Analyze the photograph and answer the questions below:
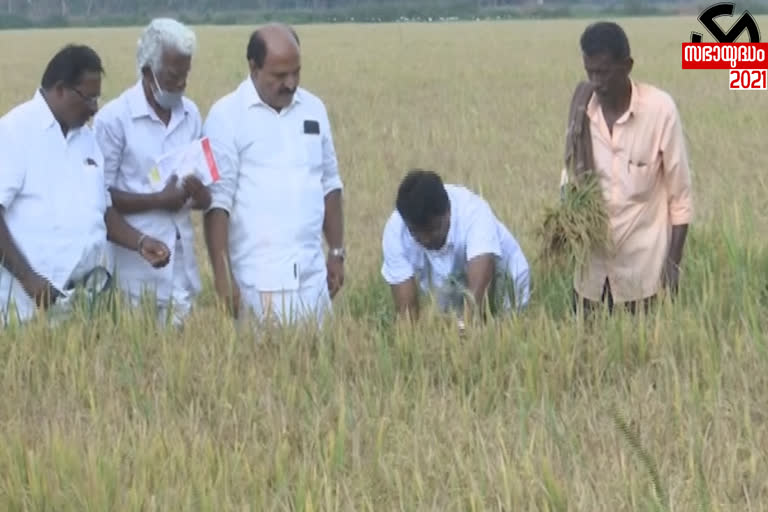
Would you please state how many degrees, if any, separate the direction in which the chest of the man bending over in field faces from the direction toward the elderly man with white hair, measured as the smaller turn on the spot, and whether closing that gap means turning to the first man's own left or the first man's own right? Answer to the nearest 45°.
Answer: approximately 45° to the first man's own right

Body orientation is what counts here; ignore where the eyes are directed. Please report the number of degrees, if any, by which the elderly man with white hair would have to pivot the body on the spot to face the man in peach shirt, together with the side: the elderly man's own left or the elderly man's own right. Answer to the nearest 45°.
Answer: approximately 45° to the elderly man's own left

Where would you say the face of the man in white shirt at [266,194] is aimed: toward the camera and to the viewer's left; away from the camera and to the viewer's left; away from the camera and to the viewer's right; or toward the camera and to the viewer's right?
toward the camera and to the viewer's right

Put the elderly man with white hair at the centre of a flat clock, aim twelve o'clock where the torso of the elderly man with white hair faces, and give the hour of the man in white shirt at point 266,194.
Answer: The man in white shirt is roughly at 11 o'clock from the elderly man with white hair.

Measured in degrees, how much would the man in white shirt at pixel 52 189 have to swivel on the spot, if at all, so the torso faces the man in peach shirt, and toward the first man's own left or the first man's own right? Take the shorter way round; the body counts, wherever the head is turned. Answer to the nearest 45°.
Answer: approximately 45° to the first man's own left

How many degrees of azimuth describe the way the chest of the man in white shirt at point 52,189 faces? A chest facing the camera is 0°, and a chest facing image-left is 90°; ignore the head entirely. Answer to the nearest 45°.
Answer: approximately 315°

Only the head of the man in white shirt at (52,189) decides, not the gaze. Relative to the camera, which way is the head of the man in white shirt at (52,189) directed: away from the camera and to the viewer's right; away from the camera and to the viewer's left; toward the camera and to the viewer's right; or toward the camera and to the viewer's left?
toward the camera and to the viewer's right
